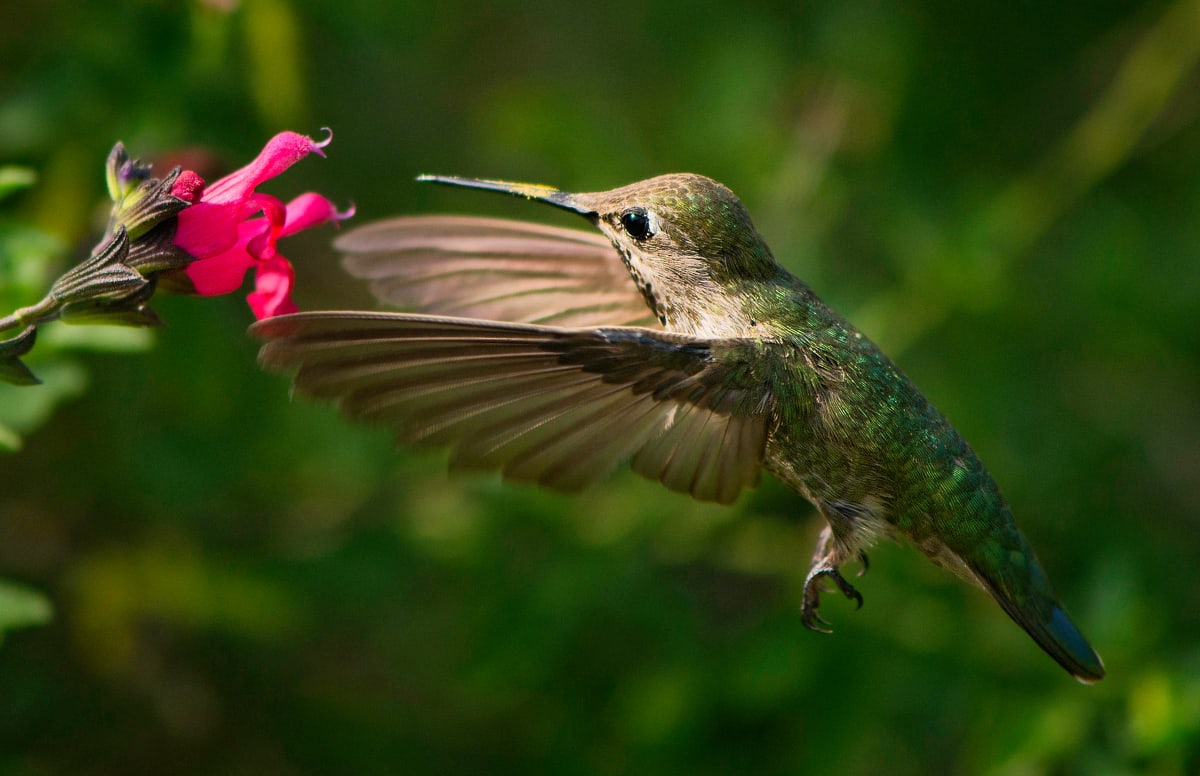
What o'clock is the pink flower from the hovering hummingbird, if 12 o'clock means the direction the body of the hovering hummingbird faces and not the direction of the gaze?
The pink flower is roughly at 11 o'clock from the hovering hummingbird.

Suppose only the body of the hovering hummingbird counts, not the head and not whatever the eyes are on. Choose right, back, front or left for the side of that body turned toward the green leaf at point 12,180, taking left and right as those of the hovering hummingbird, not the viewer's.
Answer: front

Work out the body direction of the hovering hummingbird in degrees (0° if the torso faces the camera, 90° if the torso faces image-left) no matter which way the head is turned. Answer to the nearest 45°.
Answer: approximately 90°

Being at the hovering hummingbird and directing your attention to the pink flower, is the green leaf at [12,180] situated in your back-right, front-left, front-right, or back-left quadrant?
front-right

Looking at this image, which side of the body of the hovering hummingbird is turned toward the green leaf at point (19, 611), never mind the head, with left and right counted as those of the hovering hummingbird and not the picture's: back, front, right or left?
front

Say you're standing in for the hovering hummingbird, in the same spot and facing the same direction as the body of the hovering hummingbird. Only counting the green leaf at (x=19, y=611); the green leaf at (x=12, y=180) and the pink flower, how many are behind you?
0
